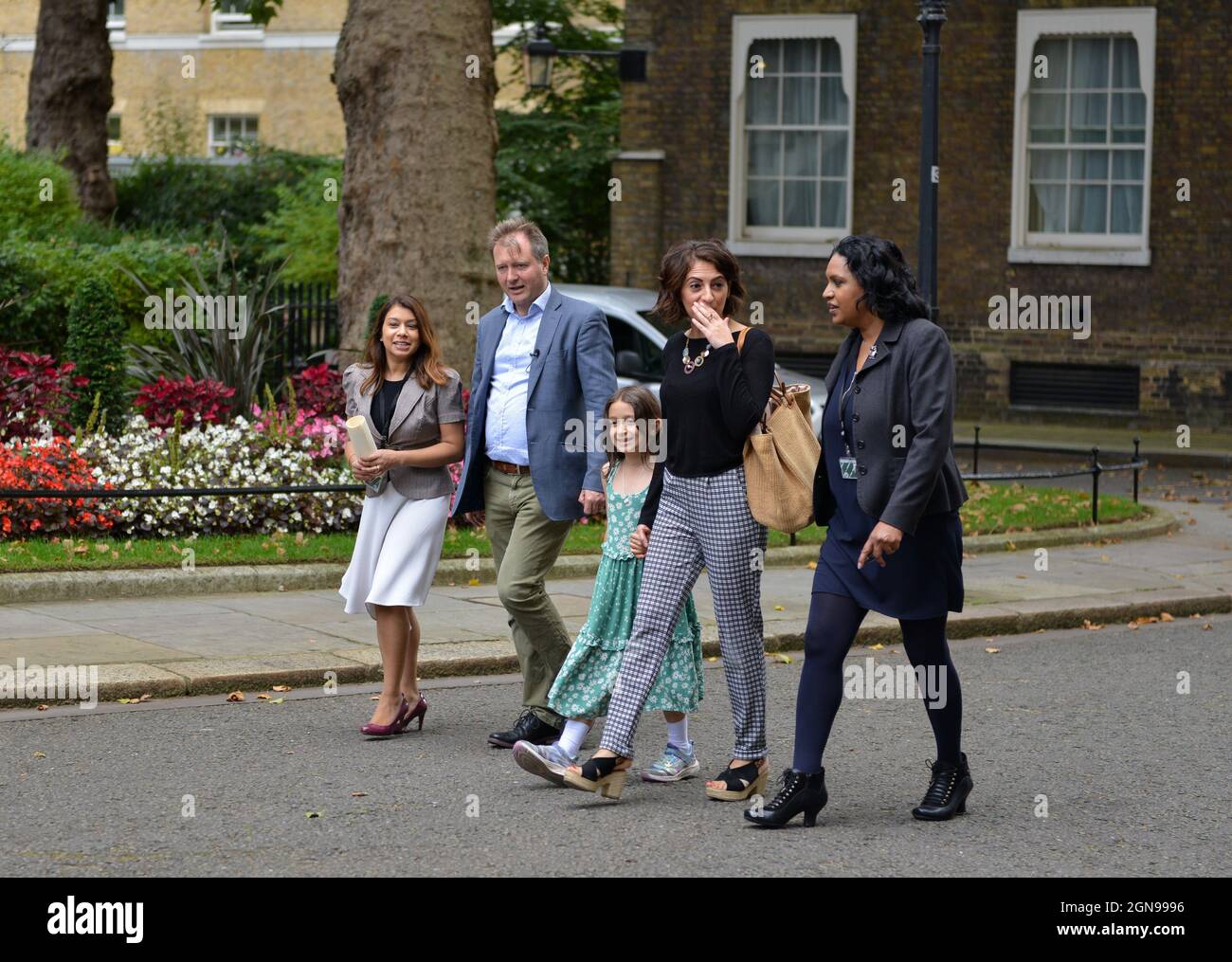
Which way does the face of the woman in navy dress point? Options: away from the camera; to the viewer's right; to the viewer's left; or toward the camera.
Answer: to the viewer's left

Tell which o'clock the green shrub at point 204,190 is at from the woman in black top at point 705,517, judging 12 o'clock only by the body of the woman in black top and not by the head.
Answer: The green shrub is roughly at 4 o'clock from the woman in black top.

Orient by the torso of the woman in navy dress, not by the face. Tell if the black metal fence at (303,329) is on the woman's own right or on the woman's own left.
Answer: on the woman's own right

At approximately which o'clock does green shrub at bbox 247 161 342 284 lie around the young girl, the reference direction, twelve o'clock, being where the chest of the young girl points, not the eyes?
The green shrub is roughly at 4 o'clock from the young girl.

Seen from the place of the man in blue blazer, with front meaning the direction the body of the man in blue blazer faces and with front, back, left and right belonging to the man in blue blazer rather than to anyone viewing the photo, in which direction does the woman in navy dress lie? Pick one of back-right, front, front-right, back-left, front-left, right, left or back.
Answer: left

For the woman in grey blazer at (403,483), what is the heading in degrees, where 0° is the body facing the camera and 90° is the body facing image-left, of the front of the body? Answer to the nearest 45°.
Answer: approximately 45°

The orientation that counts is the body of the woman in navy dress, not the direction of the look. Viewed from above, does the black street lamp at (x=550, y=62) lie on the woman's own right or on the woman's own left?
on the woman's own right

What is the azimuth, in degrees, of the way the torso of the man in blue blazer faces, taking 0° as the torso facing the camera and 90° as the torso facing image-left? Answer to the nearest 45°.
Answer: approximately 45°

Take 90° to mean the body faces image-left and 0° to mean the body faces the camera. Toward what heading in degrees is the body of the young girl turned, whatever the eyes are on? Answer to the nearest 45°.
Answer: approximately 45°

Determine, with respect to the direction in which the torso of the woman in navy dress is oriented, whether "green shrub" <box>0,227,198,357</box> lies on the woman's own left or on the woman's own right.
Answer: on the woman's own right
